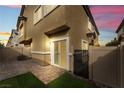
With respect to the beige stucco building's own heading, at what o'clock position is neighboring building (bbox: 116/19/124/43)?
The neighboring building is roughly at 8 o'clock from the beige stucco building.

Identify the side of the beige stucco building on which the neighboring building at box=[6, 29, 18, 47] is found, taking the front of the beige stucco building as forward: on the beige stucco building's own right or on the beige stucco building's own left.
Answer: on the beige stucco building's own right

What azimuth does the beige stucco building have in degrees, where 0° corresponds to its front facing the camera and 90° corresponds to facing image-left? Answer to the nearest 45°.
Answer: approximately 45°
